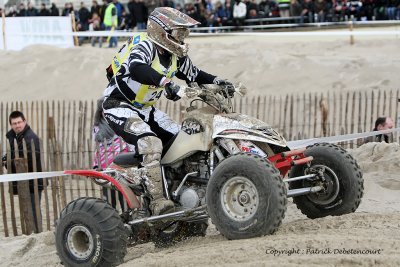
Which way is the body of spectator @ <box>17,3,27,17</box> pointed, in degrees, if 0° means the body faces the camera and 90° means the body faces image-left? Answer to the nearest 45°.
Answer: approximately 0°

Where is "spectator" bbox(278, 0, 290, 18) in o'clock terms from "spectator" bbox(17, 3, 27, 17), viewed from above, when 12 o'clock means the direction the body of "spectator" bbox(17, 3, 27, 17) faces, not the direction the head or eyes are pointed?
"spectator" bbox(278, 0, 290, 18) is roughly at 10 o'clock from "spectator" bbox(17, 3, 27, 17).

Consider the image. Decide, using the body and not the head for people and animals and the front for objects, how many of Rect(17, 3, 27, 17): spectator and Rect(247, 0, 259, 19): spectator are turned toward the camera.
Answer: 2

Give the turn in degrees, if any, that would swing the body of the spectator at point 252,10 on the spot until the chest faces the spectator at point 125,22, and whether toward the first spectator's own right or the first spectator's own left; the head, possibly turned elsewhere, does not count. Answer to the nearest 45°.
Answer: approximately 90° to the first spectator's own right

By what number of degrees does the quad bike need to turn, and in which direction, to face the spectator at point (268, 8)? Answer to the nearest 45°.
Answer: approximately 135° to its left

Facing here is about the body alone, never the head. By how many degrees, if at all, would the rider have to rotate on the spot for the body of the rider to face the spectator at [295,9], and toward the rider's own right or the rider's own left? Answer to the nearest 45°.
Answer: approximately 135° to the rider's own left

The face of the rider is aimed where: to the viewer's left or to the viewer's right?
to the viewer's right

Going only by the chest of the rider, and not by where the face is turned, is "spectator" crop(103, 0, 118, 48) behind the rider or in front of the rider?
behind

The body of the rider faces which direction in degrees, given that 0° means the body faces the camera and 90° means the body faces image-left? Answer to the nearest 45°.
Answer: approximately 315°

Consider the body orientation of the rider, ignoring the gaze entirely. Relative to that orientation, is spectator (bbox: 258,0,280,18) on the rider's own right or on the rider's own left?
on the rider's own left

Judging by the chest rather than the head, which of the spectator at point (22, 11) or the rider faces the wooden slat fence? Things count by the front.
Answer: the spectator

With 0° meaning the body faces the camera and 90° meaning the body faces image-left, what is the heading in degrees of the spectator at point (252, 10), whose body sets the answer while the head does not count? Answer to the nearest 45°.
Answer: approximately 0°

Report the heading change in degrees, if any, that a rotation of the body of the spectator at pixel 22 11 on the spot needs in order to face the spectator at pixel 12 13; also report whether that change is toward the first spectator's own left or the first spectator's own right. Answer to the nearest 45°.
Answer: approximately 135° to the first spectator's own right
